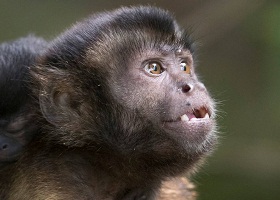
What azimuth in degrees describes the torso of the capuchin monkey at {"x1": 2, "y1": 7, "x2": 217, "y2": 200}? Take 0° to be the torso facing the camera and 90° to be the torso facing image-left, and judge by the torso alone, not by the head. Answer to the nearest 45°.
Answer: approximately 315°
